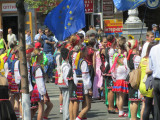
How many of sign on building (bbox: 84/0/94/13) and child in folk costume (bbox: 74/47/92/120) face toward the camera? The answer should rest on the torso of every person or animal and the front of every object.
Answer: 1

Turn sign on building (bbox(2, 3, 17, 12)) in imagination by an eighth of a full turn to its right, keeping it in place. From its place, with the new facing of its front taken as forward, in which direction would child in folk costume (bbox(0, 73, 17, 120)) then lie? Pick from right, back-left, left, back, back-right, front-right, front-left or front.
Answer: front-left

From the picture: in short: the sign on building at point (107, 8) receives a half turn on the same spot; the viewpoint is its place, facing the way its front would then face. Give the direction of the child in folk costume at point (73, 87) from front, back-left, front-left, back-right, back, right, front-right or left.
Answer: back

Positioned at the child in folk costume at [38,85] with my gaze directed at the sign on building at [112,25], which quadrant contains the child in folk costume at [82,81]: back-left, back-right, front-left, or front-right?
front-right

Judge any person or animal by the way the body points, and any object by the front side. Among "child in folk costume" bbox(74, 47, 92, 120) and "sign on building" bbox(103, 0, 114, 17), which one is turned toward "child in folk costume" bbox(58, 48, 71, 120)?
the sign on building

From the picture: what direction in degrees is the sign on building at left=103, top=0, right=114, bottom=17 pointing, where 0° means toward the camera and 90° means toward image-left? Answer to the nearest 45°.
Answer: approximately 0°

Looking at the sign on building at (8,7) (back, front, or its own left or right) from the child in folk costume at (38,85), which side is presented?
front

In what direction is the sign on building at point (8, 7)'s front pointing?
toward the camera

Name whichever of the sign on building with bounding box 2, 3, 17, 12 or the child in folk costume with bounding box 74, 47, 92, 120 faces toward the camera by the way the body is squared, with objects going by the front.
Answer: the sign on building

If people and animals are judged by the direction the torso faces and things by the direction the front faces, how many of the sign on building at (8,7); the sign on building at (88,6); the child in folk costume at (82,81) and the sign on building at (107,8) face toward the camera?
3

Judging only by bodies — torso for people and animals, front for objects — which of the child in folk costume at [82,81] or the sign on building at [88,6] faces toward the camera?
the sign on building

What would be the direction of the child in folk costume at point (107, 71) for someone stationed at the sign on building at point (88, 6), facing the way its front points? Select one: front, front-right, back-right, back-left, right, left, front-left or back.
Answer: front
